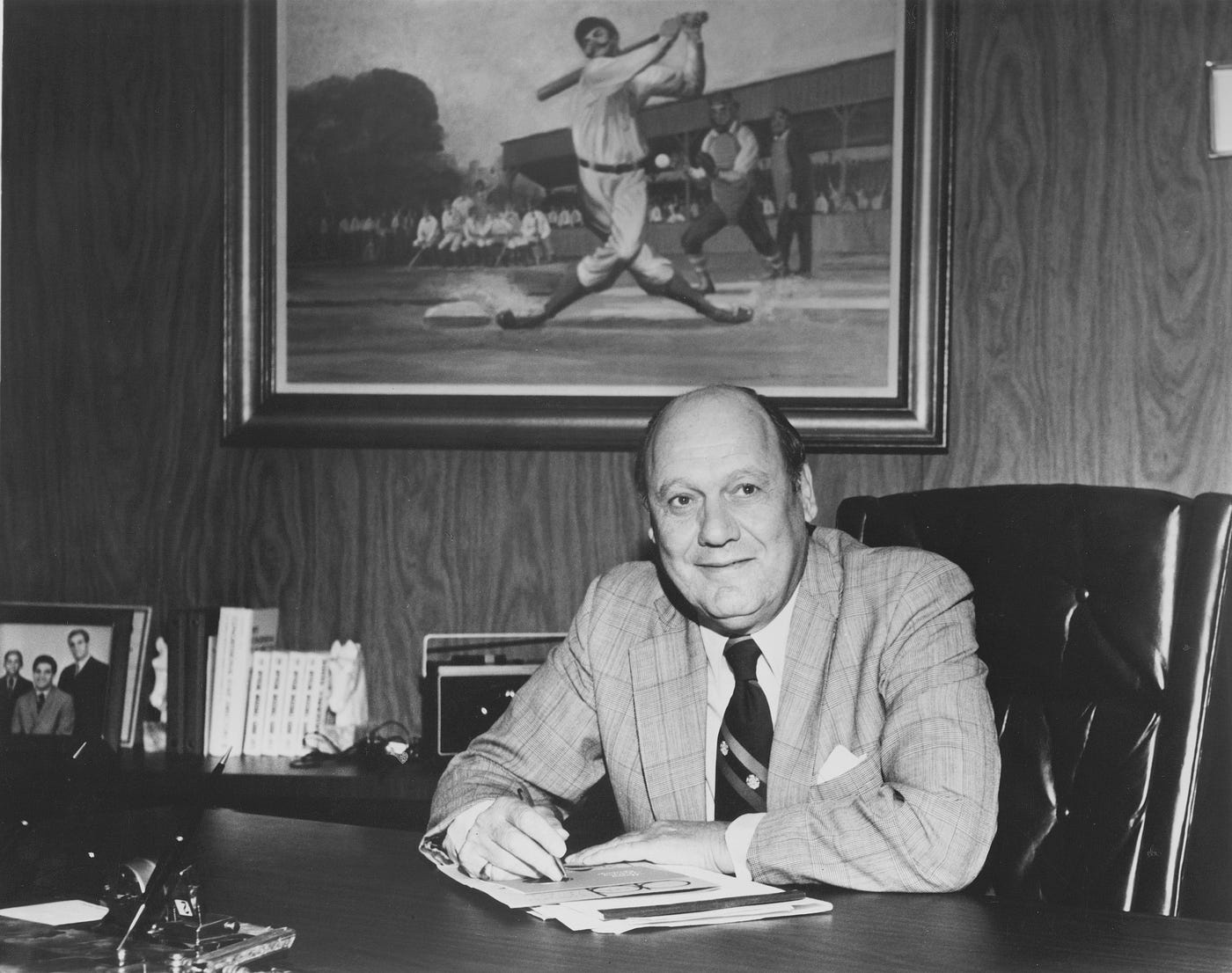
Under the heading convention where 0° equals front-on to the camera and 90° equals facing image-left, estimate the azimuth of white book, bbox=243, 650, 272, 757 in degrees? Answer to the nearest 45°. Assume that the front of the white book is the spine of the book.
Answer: approximately 0°

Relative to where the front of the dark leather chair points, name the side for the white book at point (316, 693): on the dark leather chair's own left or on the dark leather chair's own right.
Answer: on the dark leather chair's own right
